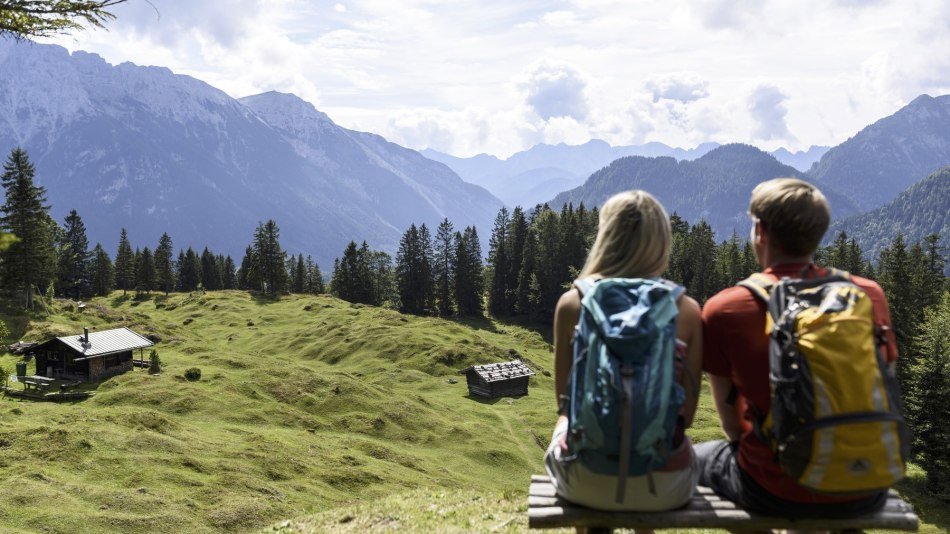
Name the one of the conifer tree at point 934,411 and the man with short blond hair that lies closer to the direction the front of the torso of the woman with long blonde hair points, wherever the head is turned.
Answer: the conifer tree

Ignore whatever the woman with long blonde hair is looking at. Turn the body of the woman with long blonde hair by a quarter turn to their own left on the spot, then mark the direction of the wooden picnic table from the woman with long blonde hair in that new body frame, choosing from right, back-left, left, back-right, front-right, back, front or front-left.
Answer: front-right

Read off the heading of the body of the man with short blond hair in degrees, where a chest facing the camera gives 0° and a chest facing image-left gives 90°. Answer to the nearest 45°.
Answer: approximately 135°

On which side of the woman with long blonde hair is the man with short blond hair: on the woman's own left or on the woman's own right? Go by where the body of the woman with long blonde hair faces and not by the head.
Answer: on the woman's own right

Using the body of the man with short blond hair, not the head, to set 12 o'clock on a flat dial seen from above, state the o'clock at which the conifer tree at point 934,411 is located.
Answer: The conifer tree is roughly at 2 o'clock from the man with short blond hair.

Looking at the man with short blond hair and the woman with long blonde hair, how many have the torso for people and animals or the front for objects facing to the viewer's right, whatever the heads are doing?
0

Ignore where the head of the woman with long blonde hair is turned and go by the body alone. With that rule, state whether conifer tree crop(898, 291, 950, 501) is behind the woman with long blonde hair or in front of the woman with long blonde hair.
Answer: in front

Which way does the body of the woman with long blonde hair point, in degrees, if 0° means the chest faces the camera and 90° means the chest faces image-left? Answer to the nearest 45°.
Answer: approximately 180°

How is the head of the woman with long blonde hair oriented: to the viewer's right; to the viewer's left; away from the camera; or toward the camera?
away from the camera
